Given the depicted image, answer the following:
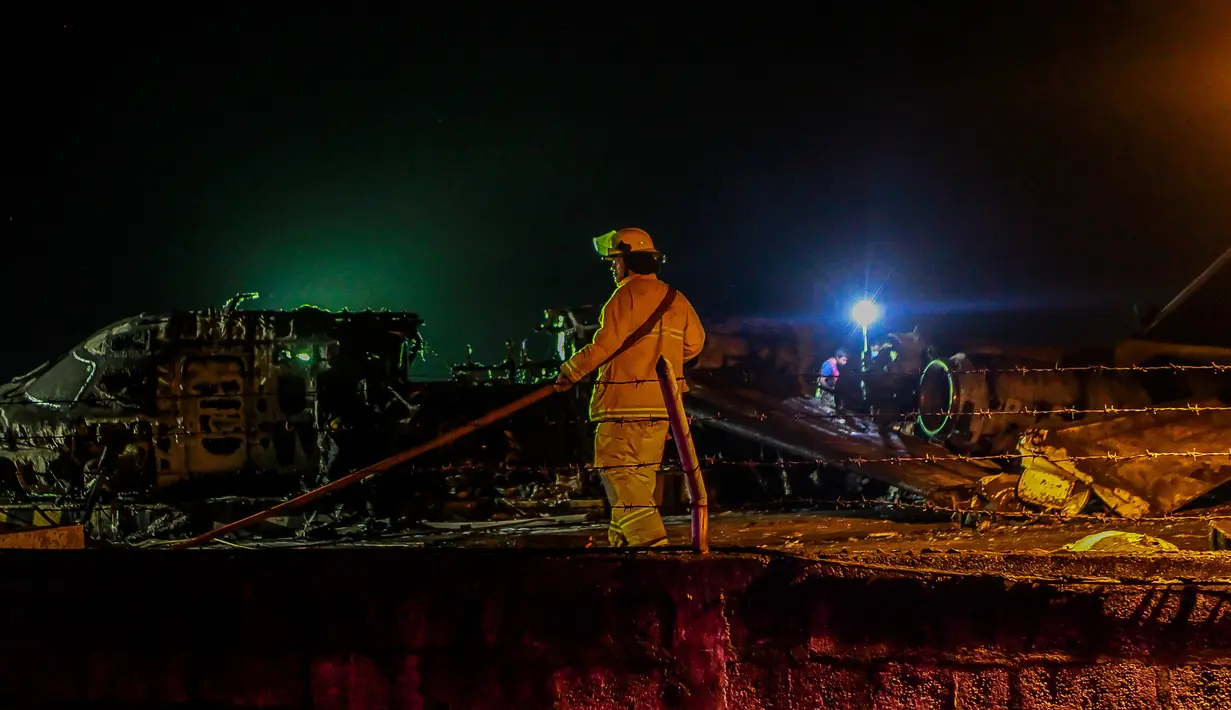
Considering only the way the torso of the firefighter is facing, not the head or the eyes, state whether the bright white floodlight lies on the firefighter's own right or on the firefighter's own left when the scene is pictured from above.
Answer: on the firefighter's own right

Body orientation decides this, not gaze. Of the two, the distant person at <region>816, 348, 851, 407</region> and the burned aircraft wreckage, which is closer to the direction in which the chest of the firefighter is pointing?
the burned aircraft wreckage

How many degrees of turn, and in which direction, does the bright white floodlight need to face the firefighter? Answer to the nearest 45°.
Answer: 0° — it already faces them

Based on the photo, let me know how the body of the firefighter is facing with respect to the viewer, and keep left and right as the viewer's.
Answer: facing away from the viewer and to the left of the viewer

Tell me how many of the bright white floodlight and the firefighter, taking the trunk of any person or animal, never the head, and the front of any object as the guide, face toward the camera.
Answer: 1

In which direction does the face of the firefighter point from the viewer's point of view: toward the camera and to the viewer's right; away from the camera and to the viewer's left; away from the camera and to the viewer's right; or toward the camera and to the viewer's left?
away from the camera and to the viewer's left
